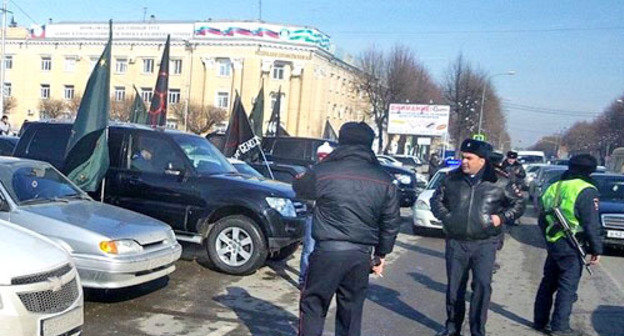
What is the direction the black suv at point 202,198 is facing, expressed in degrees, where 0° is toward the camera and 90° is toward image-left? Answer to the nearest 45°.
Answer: approximately 315°

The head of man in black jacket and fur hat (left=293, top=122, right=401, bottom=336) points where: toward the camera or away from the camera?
away from the camera

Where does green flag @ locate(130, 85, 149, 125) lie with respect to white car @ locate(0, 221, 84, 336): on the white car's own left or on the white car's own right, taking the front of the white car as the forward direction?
on the white car's own left

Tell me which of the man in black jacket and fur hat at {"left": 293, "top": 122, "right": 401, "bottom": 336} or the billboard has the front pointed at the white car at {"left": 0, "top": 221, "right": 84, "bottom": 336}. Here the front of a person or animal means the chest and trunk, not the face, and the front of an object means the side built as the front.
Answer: the billboard

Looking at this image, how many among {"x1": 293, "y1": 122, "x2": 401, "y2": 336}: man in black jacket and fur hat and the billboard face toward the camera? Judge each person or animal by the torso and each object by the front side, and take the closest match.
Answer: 1

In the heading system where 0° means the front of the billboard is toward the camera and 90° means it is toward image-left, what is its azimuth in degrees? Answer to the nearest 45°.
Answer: approximately 0°

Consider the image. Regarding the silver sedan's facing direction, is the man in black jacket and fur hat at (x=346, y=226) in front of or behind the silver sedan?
in front

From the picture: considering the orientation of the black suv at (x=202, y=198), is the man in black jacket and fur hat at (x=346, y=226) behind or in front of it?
in front

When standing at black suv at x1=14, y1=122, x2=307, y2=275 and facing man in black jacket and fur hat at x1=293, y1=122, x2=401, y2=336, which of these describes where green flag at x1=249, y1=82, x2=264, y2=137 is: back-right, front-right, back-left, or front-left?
back-left

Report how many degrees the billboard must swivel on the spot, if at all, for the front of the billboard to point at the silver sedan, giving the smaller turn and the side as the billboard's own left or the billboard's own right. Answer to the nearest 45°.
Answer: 0° — it already faces it

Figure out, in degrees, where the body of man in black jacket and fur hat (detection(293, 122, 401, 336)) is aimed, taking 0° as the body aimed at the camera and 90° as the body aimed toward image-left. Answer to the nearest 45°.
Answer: approximately 180°

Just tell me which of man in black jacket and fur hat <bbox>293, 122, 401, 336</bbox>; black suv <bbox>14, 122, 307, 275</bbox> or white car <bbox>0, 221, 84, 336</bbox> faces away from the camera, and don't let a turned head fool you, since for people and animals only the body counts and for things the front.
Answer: the man in black jacket and fur hat

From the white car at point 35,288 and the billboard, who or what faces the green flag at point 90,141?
the billboard

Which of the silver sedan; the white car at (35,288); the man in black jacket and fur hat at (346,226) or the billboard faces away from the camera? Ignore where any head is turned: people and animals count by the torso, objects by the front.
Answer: the man in black jacket and fur hat

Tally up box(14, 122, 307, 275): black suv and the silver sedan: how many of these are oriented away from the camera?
0

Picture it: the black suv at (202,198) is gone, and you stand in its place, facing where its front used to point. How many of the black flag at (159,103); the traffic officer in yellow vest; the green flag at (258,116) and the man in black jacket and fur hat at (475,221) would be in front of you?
2

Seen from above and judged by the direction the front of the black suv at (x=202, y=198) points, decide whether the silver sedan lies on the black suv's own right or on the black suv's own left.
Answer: on the black suv's own right

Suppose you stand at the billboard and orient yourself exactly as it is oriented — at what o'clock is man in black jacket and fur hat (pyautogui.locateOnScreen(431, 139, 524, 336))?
The man in black jacket and fur hat is roughly at 12 o'clock from the billboard.
